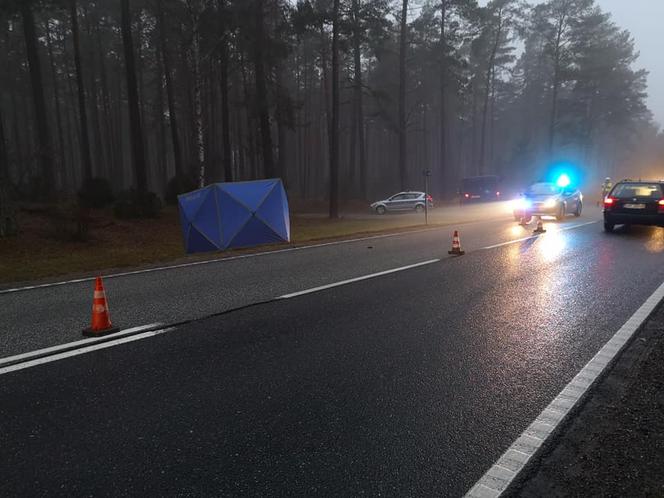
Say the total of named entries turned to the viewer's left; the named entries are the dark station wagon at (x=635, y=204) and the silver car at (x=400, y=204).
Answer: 1

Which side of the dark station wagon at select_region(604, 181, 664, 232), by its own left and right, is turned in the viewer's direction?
back

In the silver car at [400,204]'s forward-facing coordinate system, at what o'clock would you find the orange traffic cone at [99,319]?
The orange traffic cone is roughly at 9 o'clock from the silver car.

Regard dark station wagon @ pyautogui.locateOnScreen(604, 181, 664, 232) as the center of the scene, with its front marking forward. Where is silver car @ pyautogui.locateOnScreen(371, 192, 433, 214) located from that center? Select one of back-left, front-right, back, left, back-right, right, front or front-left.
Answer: front-left

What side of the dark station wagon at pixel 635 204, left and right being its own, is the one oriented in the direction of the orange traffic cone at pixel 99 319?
back

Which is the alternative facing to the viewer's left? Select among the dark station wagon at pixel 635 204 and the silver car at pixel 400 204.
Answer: the silver car

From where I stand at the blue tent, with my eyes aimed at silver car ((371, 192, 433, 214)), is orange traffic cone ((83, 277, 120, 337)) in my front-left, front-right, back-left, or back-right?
back-right

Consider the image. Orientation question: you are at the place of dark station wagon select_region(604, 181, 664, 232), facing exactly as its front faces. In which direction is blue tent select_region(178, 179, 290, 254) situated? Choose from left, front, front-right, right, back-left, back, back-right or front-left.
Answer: back-left

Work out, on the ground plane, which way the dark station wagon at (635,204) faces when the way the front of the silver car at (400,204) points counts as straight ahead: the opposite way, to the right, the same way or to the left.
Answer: to the right

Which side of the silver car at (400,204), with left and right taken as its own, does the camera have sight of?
left
